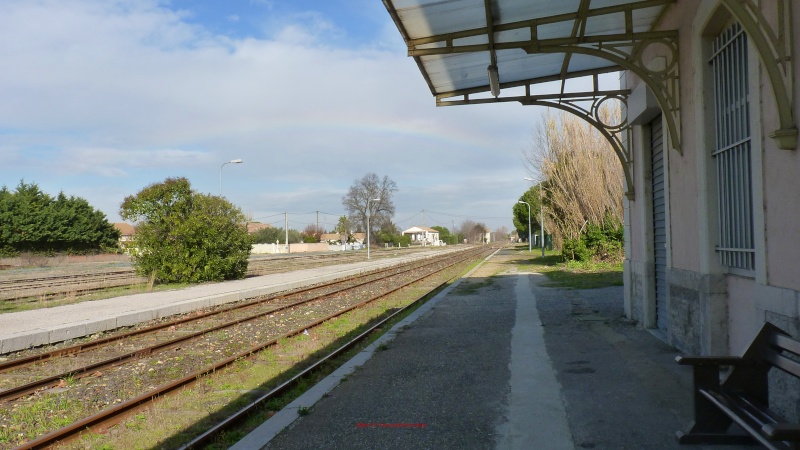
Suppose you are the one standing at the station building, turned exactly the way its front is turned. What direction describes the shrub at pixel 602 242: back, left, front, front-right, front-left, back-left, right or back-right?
right

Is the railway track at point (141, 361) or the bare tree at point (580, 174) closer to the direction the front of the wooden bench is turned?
the railway track

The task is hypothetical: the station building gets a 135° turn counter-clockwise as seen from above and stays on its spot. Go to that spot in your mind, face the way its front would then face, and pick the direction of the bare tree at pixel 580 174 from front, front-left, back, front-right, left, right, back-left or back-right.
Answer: back-left

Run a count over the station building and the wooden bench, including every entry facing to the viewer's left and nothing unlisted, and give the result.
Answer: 2

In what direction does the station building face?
to the viewer's left

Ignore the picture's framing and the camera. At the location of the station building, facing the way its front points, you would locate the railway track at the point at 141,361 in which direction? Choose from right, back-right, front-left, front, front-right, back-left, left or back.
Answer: front

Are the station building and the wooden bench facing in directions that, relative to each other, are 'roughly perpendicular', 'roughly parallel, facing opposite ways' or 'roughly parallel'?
roughly parallel

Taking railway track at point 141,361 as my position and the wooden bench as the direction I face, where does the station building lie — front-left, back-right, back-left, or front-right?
front-left

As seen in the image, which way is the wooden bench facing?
to the viewer's left

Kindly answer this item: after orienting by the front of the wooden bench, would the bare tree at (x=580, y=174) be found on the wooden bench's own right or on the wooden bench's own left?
on the wooden bench's own right
